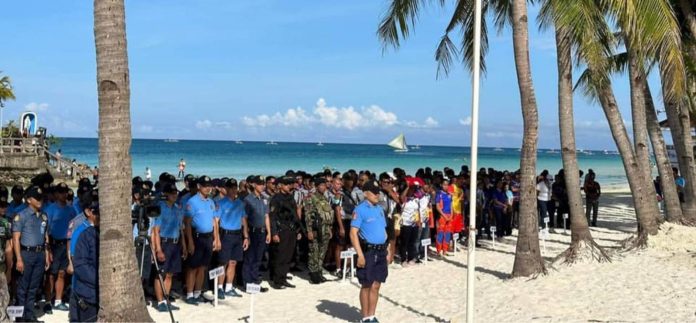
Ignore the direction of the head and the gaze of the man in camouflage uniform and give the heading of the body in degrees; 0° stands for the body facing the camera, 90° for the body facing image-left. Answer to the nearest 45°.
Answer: approximately 315°

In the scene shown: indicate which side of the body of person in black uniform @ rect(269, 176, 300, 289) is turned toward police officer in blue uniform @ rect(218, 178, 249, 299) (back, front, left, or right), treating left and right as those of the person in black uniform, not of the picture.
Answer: right

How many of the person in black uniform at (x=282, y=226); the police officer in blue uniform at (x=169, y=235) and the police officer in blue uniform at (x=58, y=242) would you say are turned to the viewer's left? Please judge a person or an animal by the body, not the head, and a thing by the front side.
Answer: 0

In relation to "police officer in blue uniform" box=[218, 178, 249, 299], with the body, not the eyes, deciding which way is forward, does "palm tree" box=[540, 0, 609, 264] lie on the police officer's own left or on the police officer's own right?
on the police officer's own left

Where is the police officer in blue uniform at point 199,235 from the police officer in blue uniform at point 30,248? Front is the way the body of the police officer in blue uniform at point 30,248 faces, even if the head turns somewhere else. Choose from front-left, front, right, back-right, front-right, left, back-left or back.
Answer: front-left

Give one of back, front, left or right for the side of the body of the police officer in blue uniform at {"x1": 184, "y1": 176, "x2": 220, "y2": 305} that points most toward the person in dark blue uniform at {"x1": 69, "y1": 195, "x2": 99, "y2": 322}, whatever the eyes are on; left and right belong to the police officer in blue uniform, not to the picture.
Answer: right

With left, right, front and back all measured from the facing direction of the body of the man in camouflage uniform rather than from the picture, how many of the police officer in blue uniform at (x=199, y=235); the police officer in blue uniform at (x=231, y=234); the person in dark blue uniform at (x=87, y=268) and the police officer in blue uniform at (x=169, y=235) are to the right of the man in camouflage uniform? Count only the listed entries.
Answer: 4

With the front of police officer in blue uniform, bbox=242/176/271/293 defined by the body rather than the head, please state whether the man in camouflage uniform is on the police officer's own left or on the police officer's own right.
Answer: on the police officer's own left

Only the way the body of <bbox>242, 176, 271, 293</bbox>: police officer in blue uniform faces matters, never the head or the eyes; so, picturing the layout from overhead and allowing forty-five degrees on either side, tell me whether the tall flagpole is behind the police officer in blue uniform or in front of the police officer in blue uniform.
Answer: in front

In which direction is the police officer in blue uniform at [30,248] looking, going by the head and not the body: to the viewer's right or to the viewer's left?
to the viewer's right

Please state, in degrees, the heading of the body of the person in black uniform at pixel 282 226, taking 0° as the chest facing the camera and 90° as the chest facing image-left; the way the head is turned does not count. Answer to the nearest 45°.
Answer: approximately 315°

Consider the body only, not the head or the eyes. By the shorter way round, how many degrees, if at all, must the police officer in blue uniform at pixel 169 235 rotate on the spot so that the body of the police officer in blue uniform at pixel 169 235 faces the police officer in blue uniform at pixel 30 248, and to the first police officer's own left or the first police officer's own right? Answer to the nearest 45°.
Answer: approximately 135° to the first police officer's own right

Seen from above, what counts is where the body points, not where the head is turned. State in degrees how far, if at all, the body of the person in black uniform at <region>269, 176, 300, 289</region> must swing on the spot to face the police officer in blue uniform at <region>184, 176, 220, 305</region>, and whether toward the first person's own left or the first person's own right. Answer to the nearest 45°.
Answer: approximately 90° to the first person's own right

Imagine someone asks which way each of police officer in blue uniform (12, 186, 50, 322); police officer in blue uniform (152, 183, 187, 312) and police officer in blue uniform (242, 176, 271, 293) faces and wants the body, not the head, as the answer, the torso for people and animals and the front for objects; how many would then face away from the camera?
0

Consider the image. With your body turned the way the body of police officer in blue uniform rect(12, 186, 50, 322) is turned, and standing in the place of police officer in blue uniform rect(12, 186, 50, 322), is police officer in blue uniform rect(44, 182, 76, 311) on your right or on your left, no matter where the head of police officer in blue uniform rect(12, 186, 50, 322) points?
on your left

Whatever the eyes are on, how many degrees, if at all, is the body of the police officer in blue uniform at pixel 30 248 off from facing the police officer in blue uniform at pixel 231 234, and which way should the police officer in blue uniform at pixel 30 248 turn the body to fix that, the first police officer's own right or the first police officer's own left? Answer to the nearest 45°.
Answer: approximately 45° to the first police officer's own left
